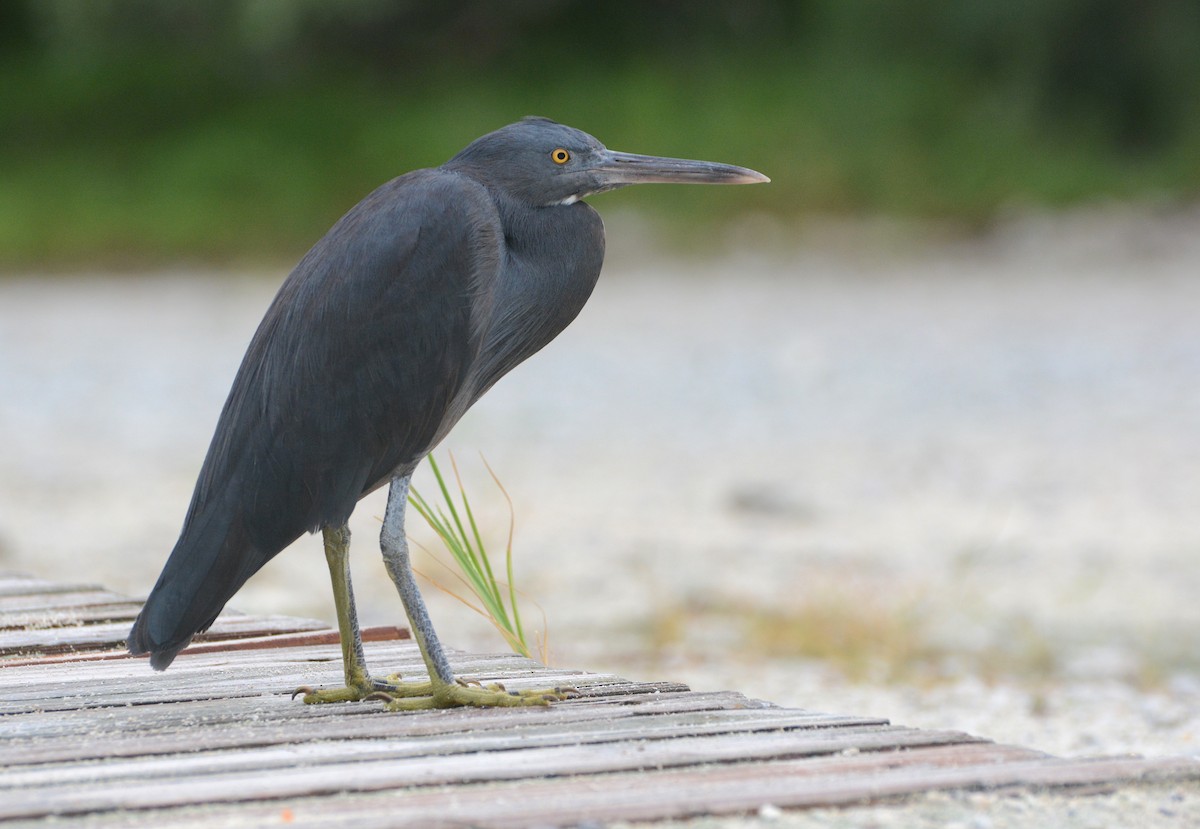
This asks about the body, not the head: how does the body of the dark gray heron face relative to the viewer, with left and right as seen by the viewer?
facing to the right of the viewer
